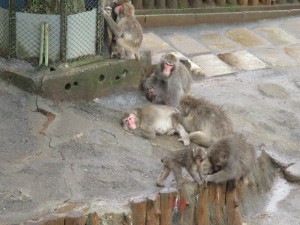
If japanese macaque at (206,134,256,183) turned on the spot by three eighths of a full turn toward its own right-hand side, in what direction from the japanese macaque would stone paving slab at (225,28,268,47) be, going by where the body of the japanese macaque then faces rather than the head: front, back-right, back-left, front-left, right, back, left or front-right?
front-left

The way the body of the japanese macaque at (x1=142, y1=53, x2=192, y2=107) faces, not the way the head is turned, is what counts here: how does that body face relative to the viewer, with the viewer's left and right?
facing the viewer and to the left of the viewer

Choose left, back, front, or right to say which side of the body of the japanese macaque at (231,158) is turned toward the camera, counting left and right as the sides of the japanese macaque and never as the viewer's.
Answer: left

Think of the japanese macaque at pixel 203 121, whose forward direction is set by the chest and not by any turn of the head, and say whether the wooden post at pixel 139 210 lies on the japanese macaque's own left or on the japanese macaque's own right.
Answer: on the japanese macaque's own left

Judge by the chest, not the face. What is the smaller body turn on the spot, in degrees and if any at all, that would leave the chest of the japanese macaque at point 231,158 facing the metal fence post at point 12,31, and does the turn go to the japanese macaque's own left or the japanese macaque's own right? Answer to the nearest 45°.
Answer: approximately 45° to the japanese macaque's own right

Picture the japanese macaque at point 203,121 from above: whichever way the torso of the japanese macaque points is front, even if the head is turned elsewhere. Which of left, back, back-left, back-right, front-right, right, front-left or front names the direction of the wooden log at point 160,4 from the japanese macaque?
right

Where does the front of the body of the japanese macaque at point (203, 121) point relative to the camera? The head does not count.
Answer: to the viewer's left

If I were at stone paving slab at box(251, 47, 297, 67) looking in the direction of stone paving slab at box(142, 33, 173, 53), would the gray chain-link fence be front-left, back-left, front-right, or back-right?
front-left

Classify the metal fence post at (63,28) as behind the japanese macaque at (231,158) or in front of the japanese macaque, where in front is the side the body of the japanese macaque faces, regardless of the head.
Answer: in front

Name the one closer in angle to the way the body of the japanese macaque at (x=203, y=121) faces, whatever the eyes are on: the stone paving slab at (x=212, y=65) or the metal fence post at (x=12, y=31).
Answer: the metal fence post

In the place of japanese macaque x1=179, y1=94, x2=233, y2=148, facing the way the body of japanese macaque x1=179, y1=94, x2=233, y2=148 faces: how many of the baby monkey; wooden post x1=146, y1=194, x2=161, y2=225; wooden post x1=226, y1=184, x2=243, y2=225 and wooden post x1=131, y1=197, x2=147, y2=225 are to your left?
4
